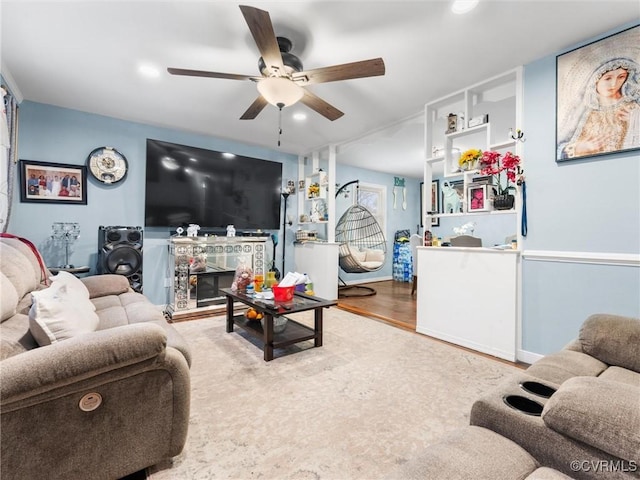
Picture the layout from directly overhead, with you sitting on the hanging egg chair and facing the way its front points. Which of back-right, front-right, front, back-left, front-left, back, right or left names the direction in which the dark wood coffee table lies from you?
front-right

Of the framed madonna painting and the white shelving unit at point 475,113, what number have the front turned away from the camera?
0

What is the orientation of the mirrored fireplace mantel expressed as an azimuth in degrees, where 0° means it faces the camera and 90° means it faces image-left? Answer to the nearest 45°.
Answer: approximately 315°

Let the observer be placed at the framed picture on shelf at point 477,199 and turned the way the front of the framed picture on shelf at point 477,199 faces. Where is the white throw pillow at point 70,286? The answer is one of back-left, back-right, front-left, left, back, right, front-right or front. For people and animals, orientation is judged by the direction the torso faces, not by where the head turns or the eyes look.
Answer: front

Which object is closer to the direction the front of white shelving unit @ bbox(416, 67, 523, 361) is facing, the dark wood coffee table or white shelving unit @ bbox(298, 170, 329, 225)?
the dark wood coffee table

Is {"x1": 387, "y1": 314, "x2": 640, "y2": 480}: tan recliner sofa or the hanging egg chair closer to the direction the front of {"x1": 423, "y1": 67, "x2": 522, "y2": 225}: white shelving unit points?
the tan recliner sofa

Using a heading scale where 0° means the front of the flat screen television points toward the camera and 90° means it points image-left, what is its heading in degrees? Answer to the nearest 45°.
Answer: approximately 315°

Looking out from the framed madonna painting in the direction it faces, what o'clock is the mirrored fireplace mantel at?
The mirrored fireplace mantel is roughly at 1 o'clock from the framed madonna painting.

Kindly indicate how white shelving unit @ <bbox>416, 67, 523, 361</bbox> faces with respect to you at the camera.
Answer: facing the viewer and to the left of the viewer

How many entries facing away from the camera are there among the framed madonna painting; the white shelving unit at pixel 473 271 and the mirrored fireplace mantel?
0

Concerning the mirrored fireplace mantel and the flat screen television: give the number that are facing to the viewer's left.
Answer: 0

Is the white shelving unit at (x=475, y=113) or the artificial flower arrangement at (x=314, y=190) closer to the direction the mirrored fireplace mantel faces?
the white shelving unit

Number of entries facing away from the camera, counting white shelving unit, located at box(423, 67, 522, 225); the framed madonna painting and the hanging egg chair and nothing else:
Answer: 0

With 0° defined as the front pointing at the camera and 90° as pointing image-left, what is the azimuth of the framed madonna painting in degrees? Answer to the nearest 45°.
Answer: approximately 45°

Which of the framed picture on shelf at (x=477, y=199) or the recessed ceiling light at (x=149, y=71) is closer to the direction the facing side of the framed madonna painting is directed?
the recessed ceiling light
